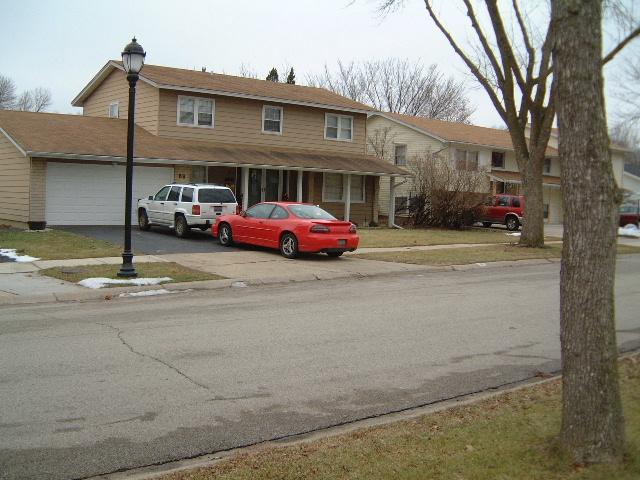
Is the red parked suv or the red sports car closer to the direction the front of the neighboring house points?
the red parked suv

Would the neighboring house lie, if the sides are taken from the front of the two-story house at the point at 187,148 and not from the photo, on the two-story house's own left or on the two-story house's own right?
on the two-story house's own left

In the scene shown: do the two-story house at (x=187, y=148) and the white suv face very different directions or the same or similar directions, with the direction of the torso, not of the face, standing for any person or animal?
very different directions

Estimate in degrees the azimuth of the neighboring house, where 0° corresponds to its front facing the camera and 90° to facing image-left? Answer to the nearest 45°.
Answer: approximately 315°

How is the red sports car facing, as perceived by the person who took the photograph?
facing away from the viewer and to the left of the viewer

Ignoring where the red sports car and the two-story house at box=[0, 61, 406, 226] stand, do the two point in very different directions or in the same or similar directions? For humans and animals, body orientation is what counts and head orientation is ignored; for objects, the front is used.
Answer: very different directions

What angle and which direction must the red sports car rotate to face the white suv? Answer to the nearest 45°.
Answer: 0° — it already faces it

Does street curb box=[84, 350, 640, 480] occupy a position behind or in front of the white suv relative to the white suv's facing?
behind

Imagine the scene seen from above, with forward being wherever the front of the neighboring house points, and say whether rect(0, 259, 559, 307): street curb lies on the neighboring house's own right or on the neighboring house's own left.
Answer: on the neighboring house's own right
